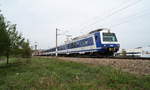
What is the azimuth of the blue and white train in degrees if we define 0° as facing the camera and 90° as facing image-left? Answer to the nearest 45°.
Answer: approximately 315°

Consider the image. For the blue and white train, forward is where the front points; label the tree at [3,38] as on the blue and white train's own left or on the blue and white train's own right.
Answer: on the blue and white train's own right

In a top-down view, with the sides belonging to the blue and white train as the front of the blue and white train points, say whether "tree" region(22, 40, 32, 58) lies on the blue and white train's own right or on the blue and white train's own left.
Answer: on the blue and white train's own right
